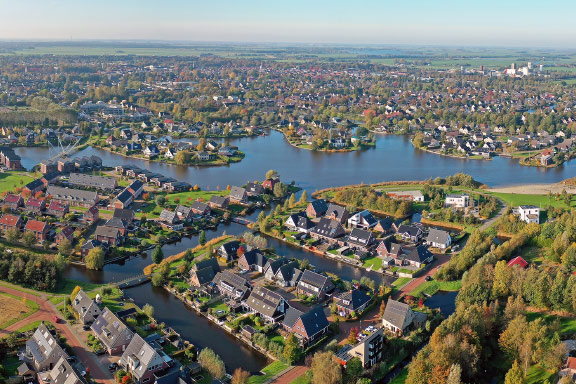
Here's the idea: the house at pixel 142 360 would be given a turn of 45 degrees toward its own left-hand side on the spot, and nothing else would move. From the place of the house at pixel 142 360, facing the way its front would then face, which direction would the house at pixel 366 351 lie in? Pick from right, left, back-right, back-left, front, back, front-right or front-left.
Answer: left

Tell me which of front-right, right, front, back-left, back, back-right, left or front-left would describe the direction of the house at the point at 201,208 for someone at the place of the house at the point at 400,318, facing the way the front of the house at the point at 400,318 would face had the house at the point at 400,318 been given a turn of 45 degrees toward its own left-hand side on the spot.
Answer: back-right

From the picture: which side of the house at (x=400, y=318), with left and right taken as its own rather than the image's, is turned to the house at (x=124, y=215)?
right

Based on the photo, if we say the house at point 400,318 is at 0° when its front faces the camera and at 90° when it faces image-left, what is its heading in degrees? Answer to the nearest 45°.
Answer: approximately 45°

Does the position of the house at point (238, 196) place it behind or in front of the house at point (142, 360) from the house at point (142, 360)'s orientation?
behind

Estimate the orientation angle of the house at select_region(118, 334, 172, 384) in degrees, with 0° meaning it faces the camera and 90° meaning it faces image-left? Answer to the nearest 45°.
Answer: approximately 45°

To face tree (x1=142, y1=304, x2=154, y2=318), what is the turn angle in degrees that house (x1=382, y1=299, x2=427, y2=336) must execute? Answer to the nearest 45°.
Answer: approximately 45° to its right

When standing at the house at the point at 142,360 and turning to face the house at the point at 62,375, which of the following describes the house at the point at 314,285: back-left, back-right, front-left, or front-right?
back-right

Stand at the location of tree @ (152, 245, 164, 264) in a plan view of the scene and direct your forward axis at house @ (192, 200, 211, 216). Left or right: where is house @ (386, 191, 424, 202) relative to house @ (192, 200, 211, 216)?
right

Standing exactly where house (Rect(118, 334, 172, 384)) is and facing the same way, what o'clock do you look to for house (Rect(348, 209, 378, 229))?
house (Rect(348, 209, 378, 229)) is roughly at 6 o'clock from house (Rect(118, 334, 172, 384)).

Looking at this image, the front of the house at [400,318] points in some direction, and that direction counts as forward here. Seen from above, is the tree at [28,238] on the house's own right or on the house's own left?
on the house's own right

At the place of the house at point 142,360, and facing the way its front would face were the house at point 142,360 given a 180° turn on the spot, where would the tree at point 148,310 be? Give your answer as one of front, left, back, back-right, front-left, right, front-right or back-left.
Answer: front-left

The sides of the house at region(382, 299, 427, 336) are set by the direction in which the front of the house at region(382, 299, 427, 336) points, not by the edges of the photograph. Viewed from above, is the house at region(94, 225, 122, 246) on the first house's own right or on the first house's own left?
on the first house's own right

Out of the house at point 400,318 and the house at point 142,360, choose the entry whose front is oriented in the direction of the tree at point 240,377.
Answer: the house at point 400,318

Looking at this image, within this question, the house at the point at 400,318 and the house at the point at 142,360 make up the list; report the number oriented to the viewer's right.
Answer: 0

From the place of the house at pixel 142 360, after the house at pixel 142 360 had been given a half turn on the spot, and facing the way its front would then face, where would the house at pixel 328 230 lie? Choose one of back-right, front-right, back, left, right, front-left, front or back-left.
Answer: front

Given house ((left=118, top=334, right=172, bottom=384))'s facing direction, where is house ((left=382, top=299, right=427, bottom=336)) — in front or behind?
behind

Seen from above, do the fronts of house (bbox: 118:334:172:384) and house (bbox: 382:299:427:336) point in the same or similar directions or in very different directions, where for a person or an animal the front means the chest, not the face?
same or similar directions
